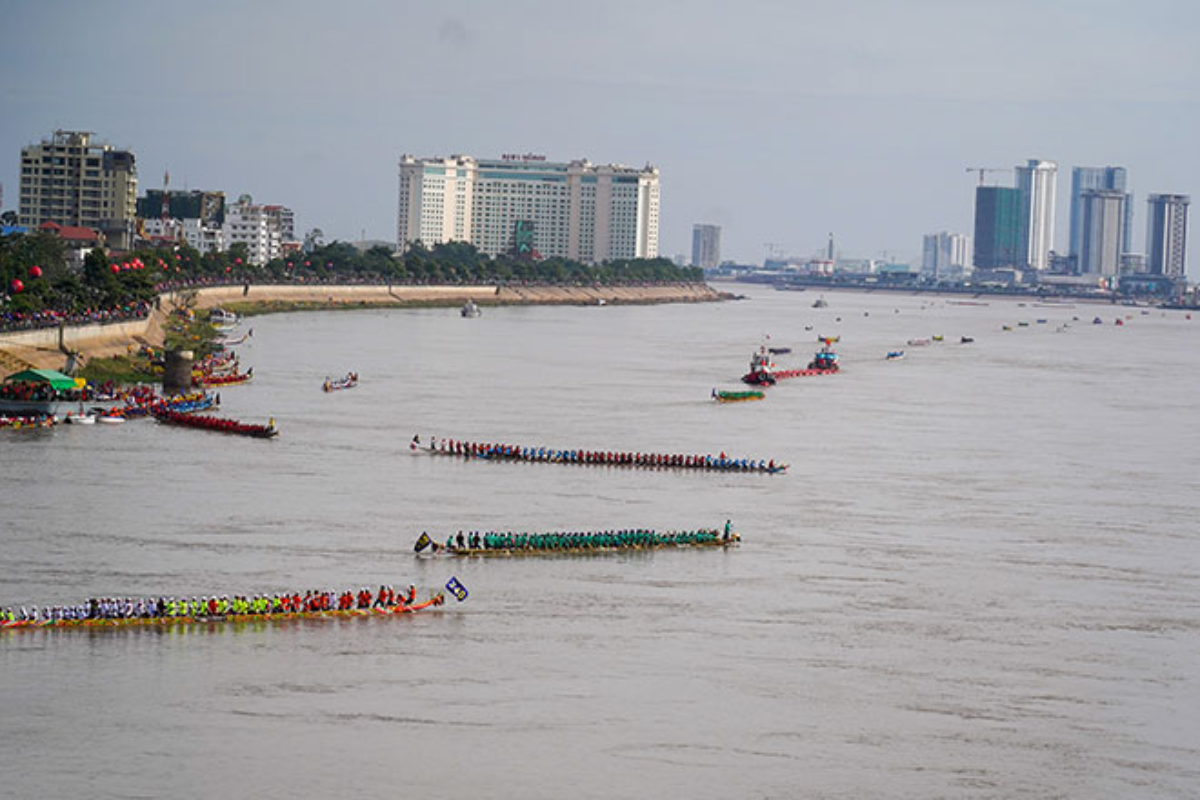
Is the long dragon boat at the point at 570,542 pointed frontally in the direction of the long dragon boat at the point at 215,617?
no
